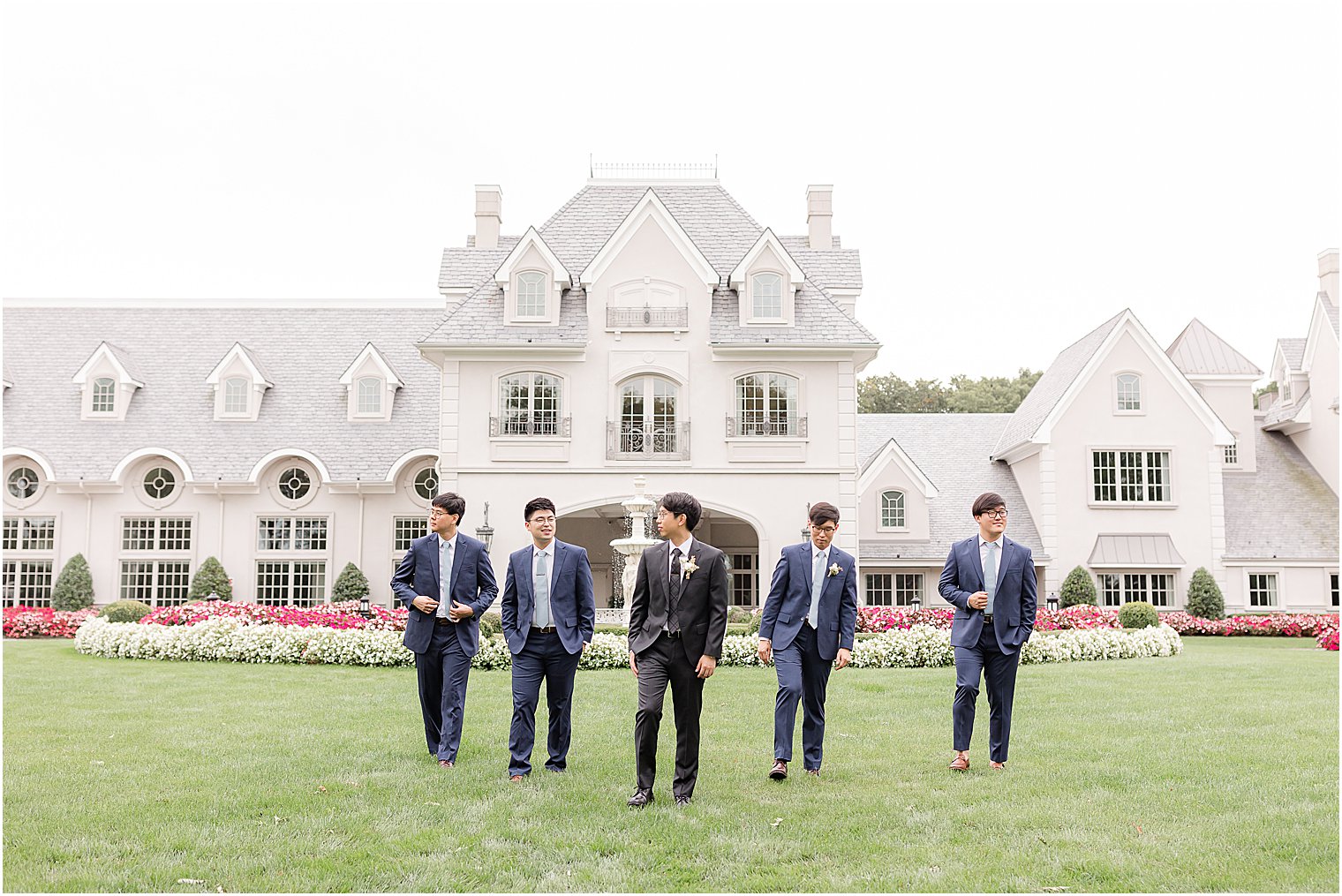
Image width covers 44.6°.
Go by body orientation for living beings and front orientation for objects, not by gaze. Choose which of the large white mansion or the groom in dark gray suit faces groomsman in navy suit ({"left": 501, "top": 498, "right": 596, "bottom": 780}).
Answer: the large white mansion

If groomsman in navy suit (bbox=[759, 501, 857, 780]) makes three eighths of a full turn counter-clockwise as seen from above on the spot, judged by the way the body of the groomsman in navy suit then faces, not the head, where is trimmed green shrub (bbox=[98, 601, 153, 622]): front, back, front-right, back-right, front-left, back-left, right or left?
left

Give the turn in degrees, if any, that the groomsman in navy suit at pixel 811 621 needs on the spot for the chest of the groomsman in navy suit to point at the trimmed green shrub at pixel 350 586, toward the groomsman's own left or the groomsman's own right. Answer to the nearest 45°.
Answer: approximately 135° to the groomsman's own right

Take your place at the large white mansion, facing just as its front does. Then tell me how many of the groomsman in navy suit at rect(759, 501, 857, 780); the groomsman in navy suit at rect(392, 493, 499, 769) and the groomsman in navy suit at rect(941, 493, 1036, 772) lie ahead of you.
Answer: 3

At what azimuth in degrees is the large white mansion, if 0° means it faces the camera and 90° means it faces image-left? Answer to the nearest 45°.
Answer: approximately 0°

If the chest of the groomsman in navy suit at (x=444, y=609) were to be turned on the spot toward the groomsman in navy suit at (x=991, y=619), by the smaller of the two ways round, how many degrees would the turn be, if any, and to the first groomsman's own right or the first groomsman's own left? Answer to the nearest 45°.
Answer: approximately 90° to the first groomsman's own left

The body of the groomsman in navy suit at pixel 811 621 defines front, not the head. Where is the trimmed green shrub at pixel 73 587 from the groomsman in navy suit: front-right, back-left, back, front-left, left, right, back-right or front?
back-right

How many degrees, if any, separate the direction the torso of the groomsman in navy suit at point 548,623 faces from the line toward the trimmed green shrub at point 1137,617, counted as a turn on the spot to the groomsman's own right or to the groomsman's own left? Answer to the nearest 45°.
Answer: approximately 135° to the groomsman's own left

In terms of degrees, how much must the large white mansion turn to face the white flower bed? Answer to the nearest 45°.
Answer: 0° — it already faces it
